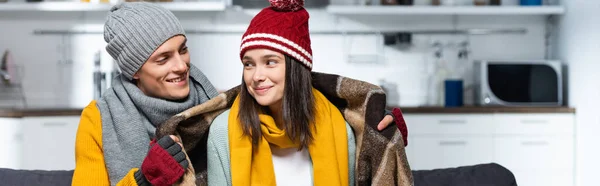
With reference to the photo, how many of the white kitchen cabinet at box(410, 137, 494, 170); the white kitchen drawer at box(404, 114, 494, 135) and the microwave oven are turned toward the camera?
3

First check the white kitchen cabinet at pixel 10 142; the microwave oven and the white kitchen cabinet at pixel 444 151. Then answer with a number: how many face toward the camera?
3

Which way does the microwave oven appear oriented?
toward the camera

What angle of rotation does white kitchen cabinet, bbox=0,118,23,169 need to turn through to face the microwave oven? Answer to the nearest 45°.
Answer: approximately 90° to its left

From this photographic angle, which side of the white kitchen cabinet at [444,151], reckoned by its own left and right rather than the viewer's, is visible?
front

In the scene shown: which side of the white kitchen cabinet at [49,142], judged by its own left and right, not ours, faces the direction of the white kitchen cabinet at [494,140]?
left

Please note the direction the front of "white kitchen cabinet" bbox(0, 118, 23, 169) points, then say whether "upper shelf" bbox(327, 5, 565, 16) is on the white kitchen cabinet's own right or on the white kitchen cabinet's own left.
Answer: on the white kitchen cabinet's own left

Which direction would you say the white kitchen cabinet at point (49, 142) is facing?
toward the camera

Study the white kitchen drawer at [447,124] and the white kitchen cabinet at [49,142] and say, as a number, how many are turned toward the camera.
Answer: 2

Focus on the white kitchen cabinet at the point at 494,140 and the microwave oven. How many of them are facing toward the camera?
2
